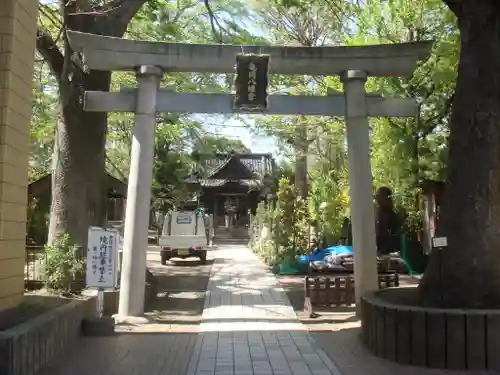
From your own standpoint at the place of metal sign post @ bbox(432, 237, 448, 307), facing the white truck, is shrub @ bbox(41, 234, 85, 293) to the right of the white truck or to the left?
left
